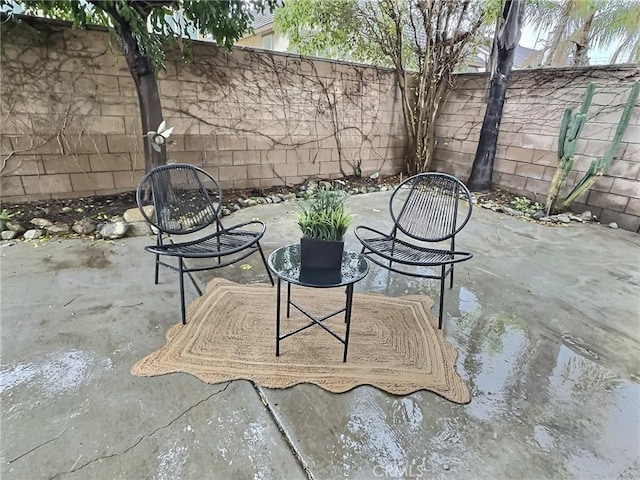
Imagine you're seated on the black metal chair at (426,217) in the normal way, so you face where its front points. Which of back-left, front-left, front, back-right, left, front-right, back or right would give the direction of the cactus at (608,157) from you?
back

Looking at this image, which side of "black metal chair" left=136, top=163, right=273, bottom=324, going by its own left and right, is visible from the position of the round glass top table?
front

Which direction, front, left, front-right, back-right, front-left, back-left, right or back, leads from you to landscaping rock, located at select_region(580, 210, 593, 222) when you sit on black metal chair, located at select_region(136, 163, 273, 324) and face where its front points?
front-left

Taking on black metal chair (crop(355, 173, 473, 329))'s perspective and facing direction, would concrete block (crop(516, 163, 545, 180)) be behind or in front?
behind

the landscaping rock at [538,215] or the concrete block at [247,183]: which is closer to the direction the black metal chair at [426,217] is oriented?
the concrete block

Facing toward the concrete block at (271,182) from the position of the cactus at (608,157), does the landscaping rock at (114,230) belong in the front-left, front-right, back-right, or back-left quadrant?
front-left

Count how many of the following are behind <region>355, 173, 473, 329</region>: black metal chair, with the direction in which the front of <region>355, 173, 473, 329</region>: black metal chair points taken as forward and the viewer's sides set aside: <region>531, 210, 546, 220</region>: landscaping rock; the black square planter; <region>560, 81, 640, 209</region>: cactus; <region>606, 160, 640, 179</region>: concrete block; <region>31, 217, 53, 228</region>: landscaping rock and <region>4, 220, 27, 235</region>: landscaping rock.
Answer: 3

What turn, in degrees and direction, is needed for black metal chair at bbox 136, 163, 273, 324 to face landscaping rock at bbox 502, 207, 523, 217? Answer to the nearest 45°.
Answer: approximately 45° to its left

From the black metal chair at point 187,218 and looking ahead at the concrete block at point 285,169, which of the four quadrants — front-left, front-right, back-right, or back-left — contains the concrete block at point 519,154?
front-right

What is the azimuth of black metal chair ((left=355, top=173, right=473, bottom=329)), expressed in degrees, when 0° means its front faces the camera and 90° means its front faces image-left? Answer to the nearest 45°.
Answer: approximately 45°

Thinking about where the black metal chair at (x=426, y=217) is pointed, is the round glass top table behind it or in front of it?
in front

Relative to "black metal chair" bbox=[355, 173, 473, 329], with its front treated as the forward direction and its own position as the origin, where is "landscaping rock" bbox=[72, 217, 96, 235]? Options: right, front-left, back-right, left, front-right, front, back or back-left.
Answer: front-right

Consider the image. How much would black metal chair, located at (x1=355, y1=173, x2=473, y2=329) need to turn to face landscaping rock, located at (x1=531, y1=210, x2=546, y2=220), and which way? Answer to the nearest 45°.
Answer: approximately 180°

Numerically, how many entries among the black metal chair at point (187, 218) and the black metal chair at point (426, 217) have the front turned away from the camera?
0

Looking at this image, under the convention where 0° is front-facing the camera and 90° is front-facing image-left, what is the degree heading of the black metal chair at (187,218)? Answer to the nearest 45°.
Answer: approximately 315°

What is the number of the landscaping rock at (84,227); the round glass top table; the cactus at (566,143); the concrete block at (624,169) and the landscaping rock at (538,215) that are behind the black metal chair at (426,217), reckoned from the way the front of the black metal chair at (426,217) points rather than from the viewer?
3

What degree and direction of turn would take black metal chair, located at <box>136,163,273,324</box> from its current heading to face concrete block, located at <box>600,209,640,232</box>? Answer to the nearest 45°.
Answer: approximately 45° to its left

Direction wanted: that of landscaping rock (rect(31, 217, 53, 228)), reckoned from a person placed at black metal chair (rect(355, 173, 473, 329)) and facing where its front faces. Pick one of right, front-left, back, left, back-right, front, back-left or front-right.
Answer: front-right

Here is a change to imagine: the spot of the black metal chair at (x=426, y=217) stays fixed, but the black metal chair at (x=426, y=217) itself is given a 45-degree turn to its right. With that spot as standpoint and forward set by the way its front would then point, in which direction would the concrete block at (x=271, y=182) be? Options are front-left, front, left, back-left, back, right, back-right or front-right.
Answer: front-right
